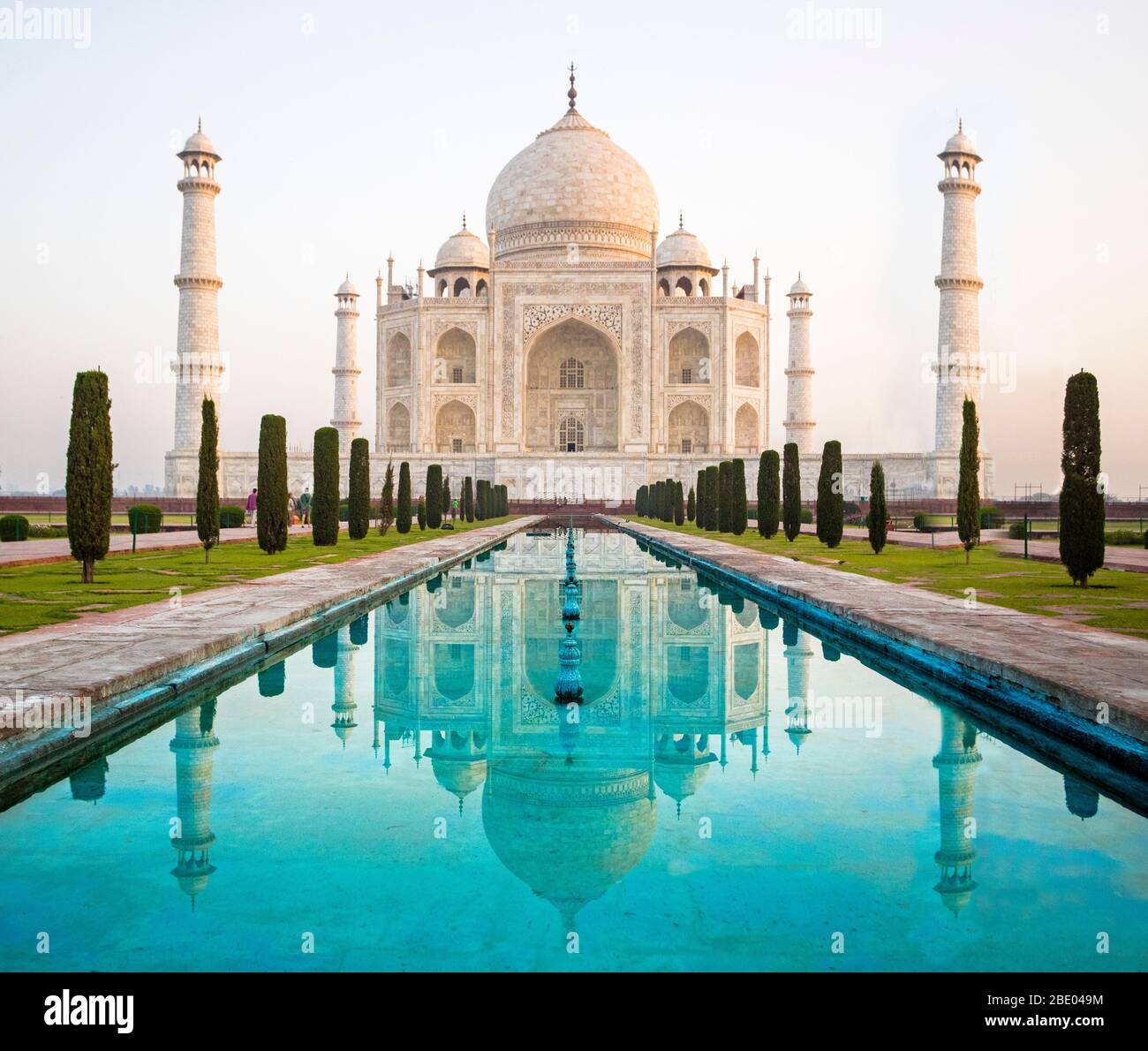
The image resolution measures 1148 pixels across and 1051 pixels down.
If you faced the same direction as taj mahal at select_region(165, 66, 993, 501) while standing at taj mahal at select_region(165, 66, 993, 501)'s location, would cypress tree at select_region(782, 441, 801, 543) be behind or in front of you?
in front

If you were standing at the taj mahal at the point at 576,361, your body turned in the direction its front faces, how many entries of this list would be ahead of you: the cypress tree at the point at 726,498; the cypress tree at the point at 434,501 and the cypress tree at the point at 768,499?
3

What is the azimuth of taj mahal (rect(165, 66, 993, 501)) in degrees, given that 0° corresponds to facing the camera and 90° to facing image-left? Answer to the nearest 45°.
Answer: approximately 0°

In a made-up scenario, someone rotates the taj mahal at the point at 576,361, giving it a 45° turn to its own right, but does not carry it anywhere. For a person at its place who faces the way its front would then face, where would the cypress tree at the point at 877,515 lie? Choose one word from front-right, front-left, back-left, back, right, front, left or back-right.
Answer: front-left

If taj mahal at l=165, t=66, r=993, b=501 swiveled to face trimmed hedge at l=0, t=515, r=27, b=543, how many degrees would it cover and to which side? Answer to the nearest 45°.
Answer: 0° — it already faces it

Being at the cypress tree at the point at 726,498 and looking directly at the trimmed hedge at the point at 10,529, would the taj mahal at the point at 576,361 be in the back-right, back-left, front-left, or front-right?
back-right

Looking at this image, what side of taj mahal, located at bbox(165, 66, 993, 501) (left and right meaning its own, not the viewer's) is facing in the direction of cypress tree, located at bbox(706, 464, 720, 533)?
front

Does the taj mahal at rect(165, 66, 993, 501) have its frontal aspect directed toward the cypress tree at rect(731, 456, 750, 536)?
yes

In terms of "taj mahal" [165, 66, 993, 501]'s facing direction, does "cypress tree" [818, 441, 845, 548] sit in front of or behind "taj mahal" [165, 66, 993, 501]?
in front

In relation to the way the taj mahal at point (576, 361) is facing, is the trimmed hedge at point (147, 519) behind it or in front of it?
in front

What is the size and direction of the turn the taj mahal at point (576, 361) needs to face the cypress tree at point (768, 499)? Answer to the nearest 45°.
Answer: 0° — it already faces it

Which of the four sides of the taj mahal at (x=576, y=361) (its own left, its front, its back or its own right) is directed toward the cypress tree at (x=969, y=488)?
front

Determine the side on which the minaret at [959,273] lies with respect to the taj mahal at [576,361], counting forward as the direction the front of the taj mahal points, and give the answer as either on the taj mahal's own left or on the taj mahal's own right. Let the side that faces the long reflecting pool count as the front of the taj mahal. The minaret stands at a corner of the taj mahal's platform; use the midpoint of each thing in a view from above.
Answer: on the taj mahal's own left

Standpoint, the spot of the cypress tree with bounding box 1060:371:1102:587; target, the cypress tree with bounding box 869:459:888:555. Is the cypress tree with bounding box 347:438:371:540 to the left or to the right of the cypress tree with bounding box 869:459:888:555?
left
